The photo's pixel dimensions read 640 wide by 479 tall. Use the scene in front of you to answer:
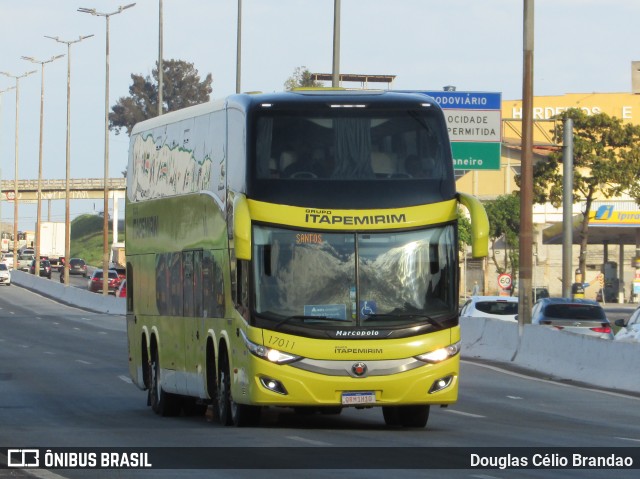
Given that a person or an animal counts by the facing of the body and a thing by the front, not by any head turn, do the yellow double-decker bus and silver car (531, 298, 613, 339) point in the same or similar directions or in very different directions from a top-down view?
very different directions

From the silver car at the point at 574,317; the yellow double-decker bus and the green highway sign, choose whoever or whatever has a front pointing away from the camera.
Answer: the silver car

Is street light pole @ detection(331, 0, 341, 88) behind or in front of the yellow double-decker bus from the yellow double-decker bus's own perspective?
behind

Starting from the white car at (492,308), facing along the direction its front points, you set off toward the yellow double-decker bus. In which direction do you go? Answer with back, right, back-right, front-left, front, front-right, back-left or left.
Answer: back-left

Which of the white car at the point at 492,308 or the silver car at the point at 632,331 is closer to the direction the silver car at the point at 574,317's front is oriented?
the white car

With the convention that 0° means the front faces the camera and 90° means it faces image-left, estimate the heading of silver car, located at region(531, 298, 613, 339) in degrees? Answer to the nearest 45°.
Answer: approximately 180°

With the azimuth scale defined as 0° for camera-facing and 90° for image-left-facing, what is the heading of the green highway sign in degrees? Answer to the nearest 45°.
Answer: approximately 0°
